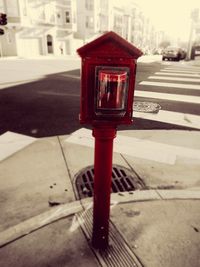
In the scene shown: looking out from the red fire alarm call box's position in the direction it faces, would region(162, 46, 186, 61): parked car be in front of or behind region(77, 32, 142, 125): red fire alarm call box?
behind

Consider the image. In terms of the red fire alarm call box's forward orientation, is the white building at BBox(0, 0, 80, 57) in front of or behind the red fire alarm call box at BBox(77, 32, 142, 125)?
behind

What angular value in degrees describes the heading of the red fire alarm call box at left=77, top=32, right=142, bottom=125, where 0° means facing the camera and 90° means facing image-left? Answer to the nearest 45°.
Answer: approximately 0°
